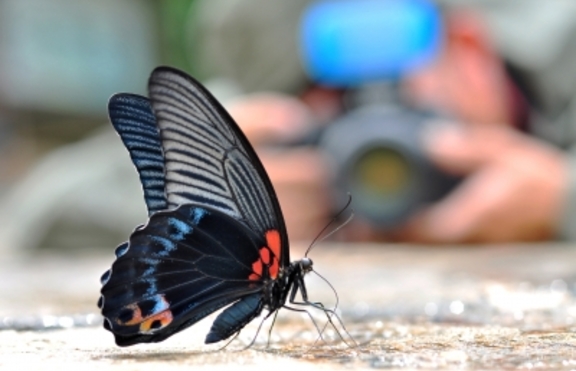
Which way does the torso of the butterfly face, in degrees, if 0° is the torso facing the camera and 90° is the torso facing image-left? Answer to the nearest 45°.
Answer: approximately 270°
